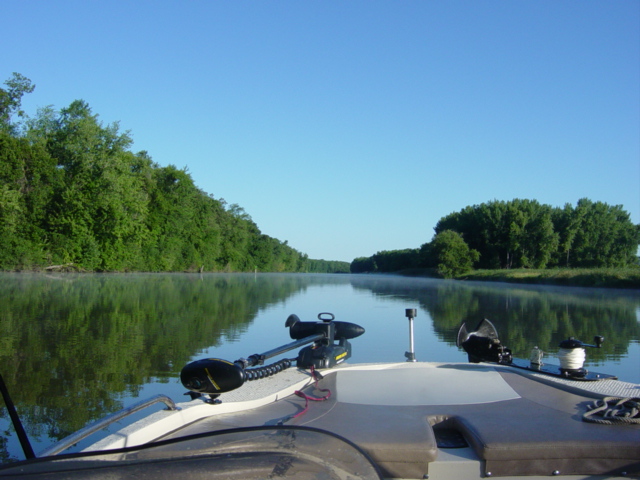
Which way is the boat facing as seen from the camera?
away from the camera
